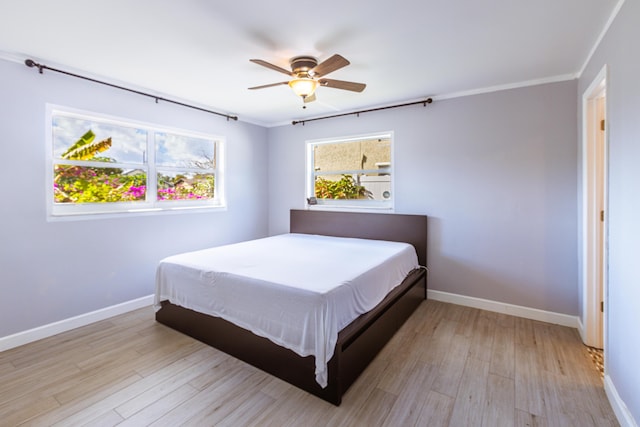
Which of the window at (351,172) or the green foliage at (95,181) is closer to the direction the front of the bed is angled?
the green foliage

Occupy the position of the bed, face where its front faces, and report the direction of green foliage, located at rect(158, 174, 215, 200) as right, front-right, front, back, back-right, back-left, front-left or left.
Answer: right

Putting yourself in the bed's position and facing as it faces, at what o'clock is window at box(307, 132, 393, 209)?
The window is roughly at 5 o'clock from the bed.

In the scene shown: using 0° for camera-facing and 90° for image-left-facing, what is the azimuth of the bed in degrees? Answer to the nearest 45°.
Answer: approximately 45°

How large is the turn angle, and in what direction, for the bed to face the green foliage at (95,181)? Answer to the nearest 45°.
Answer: approximately 90° to its right
